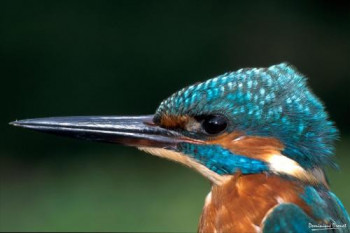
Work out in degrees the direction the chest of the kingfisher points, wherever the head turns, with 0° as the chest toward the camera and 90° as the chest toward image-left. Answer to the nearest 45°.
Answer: approximately 90°
